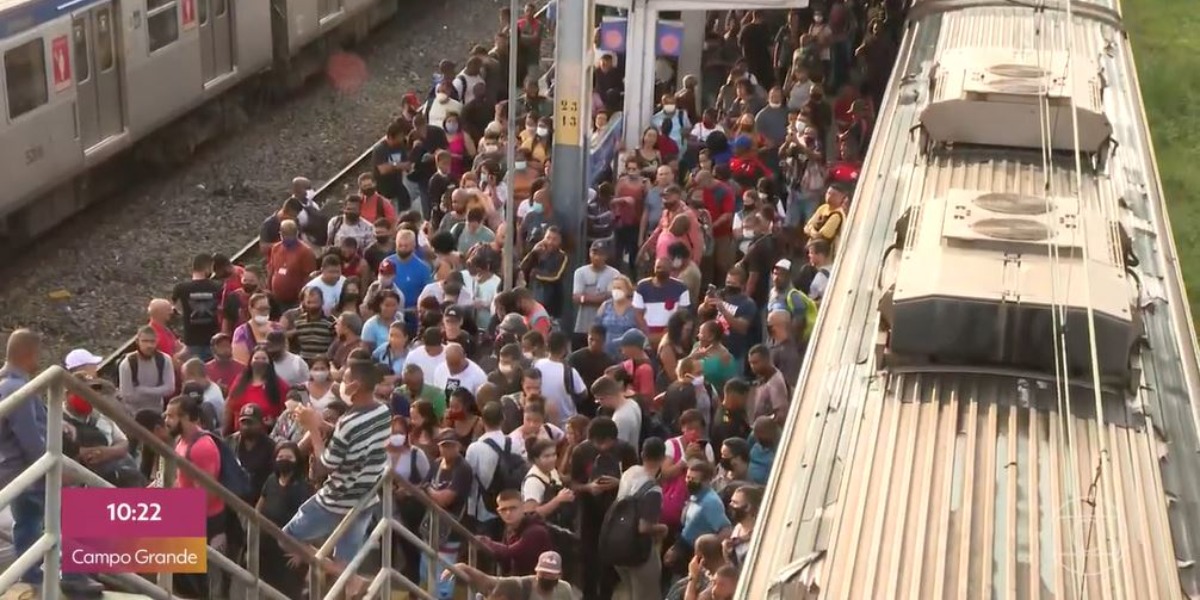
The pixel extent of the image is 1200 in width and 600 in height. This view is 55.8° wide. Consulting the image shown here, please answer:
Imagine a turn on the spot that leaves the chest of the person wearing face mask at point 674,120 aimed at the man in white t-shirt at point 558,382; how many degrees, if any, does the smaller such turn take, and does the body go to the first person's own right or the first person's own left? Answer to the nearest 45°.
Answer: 0° — they already face them

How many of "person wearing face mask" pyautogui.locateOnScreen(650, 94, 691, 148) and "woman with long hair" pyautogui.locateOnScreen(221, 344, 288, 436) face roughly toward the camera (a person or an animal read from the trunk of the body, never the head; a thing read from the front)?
2

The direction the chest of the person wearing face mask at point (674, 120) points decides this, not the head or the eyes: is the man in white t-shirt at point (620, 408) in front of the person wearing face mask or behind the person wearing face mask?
in front

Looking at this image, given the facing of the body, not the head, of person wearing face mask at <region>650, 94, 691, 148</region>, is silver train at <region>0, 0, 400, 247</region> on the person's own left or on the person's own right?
on the person's own right

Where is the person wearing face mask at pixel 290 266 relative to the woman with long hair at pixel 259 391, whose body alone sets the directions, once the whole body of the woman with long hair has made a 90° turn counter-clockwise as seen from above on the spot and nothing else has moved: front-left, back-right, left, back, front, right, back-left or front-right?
left

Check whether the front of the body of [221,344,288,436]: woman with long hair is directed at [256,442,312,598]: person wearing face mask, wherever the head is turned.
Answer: yes

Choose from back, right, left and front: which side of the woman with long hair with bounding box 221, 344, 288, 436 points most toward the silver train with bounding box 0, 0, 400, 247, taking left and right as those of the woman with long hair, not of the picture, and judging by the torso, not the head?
back

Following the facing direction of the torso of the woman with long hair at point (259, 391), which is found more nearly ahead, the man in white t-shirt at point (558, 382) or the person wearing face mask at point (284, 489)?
the person wearing face mask

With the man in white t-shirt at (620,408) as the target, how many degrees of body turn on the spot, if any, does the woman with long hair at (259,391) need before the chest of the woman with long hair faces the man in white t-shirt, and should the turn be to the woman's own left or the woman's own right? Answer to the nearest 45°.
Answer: approximately 45° to the woman's own left

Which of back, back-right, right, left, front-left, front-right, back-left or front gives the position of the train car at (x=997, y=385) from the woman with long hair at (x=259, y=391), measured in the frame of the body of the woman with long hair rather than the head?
front-left

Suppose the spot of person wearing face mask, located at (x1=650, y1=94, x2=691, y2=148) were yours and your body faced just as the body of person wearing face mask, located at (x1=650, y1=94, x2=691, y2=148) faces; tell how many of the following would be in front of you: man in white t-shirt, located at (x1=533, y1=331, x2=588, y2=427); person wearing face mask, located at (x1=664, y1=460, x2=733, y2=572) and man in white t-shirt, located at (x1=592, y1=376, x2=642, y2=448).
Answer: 3

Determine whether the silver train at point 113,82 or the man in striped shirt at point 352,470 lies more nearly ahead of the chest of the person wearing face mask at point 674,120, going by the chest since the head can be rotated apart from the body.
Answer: the man in striped shirt

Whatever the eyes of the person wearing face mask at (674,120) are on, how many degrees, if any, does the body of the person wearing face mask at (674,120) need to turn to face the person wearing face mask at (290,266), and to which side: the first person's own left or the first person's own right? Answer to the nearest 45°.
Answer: approximately 45° to the first person's own right

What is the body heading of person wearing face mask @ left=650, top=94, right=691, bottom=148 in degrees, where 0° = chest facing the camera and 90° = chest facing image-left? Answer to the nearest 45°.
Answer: approximately 0°
